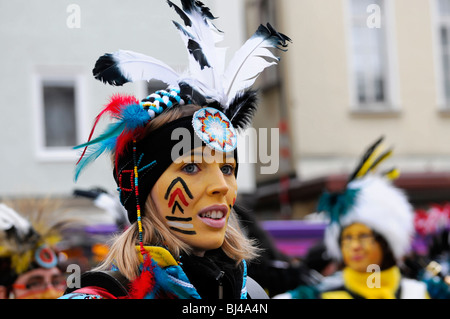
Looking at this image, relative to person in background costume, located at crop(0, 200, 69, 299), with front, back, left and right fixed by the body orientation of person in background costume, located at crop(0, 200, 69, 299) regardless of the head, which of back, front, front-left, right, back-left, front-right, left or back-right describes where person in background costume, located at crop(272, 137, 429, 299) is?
front-left

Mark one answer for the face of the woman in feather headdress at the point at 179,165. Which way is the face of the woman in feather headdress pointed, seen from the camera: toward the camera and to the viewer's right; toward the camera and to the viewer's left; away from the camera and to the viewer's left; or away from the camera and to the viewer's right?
toward the camera and to the viewer's right

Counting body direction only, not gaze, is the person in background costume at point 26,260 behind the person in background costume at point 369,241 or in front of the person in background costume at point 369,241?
in front

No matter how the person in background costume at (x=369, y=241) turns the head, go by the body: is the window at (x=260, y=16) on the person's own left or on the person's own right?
on the person's own right

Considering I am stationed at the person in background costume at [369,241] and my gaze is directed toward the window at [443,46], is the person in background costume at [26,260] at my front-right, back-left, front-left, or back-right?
back-left

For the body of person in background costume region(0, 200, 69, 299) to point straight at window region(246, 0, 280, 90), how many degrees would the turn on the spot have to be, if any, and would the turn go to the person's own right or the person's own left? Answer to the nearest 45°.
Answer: approximately 90° to the person's own left

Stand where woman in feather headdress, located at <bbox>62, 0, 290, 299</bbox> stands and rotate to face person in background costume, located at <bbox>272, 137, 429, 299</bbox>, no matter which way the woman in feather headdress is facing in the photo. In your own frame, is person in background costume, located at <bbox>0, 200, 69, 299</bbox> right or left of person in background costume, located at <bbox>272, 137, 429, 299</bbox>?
left

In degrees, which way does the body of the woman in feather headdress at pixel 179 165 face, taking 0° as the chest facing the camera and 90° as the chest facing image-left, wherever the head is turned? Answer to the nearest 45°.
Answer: approximately 315°

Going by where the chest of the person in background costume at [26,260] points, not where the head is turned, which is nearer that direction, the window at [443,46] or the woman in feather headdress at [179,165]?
the woman in feather headdress

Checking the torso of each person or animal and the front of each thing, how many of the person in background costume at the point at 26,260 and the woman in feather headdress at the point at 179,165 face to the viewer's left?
0

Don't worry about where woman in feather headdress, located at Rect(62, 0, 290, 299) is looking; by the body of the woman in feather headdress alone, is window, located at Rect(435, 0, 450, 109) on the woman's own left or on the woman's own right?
on the woman's own left

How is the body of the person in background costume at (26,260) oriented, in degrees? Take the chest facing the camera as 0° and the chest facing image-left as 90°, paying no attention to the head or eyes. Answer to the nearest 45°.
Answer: approximately 315°

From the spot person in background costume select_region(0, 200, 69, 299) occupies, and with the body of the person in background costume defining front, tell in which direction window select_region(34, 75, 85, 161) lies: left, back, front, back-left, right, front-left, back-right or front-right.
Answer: back-left
